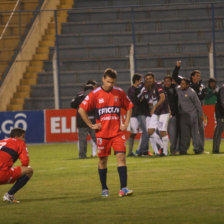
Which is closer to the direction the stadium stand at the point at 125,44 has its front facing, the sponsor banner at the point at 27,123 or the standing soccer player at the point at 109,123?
the standing soccer player

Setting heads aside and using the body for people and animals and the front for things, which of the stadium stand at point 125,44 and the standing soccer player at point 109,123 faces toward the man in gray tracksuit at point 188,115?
the stadium stand

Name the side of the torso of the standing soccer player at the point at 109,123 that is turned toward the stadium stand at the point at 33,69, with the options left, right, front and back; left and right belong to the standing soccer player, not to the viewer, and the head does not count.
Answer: back

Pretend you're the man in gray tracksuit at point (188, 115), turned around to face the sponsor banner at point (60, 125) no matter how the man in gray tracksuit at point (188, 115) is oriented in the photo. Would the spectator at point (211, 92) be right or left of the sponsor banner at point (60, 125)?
right

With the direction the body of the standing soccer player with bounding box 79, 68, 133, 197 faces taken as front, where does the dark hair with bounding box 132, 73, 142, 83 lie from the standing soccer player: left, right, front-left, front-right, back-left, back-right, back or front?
back

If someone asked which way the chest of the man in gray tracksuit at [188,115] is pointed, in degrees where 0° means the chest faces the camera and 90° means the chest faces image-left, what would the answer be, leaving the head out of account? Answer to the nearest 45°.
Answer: approximately 45°

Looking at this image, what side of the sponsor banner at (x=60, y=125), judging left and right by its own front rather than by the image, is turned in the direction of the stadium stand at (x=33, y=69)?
back

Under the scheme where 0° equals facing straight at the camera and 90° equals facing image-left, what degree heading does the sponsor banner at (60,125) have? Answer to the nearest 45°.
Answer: approximately 0°

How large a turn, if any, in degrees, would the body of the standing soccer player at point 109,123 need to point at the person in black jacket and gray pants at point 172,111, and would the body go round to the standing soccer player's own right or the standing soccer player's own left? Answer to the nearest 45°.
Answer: approximately 180°

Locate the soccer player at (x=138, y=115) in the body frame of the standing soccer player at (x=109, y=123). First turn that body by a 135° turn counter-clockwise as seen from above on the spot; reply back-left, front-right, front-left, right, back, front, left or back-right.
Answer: front-left
